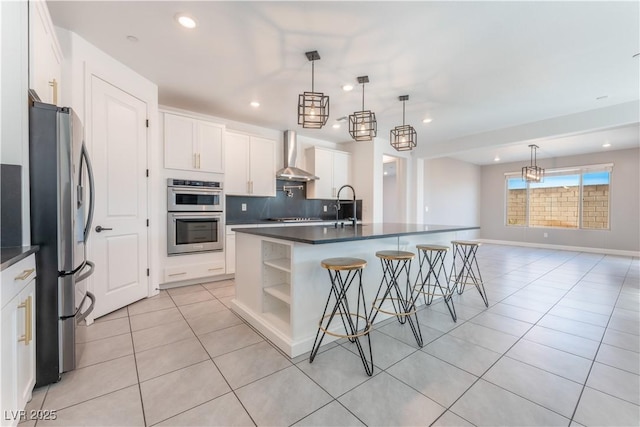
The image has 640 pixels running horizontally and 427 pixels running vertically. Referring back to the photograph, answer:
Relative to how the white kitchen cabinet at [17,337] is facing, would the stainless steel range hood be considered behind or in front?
in front

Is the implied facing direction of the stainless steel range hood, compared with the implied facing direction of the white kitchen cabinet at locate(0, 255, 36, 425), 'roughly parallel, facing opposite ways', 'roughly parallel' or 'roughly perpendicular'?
roughly perpendicular

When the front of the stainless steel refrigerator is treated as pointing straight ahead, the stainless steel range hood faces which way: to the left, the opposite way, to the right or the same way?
to the right

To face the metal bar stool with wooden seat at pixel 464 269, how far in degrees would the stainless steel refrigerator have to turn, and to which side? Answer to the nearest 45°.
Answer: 0° — it already faces it

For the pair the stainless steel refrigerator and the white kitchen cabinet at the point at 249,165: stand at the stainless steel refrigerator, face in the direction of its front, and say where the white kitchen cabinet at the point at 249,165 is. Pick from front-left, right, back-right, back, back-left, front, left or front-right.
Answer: front-left

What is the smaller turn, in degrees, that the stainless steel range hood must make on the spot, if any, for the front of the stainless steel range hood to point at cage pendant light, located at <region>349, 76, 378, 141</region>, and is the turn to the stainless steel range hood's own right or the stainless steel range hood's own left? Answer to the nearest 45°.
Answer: approximately 45° to the stainless steel range hood's own right

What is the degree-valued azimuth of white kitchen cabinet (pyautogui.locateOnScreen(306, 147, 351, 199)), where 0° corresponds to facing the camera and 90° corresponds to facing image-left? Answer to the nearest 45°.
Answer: approximately 315°

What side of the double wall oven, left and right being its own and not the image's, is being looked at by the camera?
front

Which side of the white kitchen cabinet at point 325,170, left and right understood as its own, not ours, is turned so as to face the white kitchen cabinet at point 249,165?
right

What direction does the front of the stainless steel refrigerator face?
to the viewer's right

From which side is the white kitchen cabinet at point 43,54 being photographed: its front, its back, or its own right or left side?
right

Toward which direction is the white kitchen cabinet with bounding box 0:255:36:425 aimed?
to the viewer's right

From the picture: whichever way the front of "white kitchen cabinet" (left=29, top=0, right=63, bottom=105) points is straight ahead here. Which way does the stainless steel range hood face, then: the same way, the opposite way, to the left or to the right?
to the right

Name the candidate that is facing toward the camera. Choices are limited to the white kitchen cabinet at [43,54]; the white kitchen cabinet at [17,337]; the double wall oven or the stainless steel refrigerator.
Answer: the double wall oven

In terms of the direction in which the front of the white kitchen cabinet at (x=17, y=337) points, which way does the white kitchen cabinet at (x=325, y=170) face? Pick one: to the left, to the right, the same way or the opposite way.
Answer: to the right
